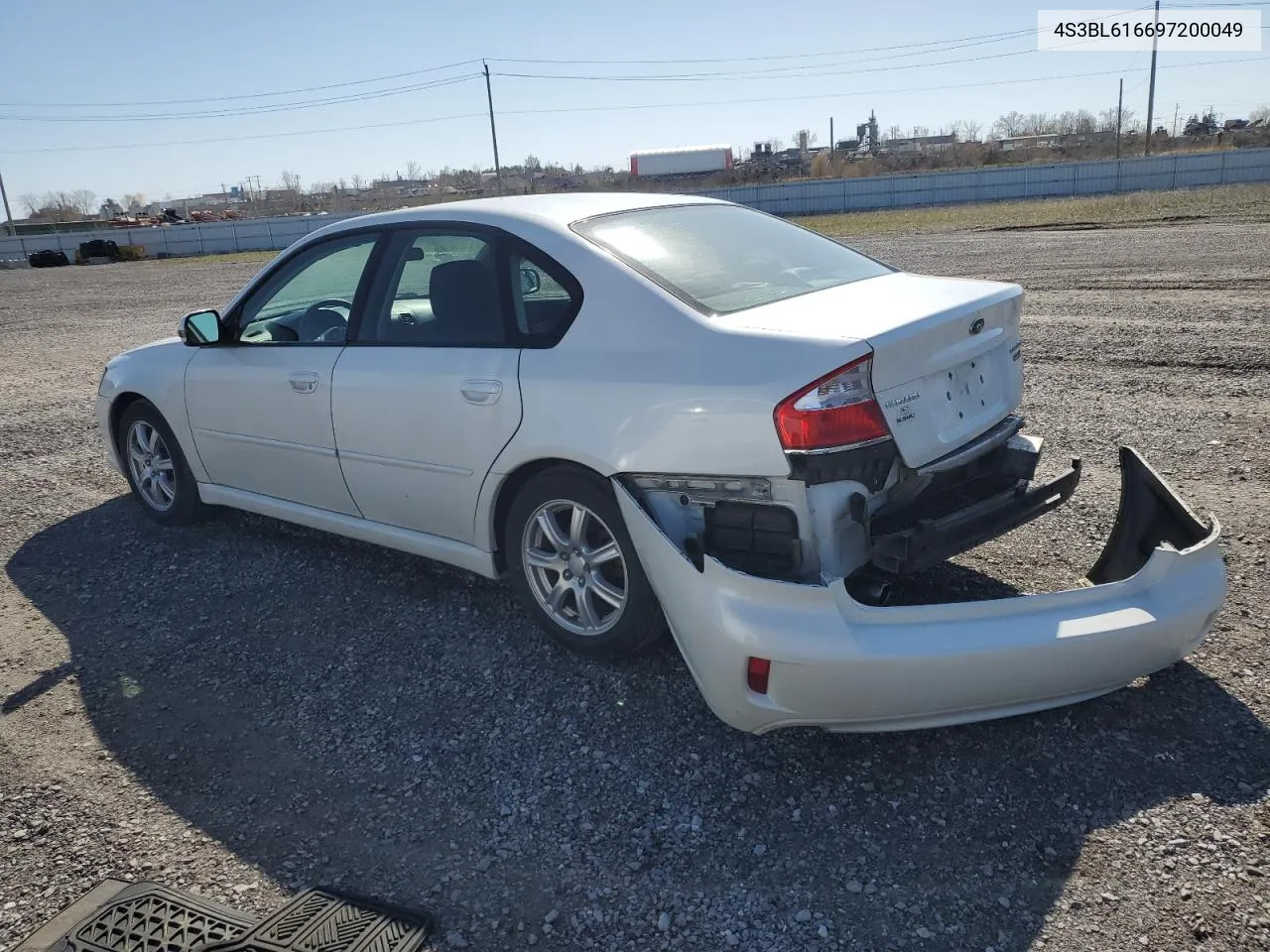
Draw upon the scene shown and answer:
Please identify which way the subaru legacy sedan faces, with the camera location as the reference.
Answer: facing away from the viewer and to the left of the viewer

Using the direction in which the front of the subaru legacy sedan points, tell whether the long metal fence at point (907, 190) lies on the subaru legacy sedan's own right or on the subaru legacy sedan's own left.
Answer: on the subaru legacy sedan's own right

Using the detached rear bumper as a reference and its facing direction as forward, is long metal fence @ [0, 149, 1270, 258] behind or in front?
behind

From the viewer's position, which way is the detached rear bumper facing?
facing the viewer and to the right of the viewer
